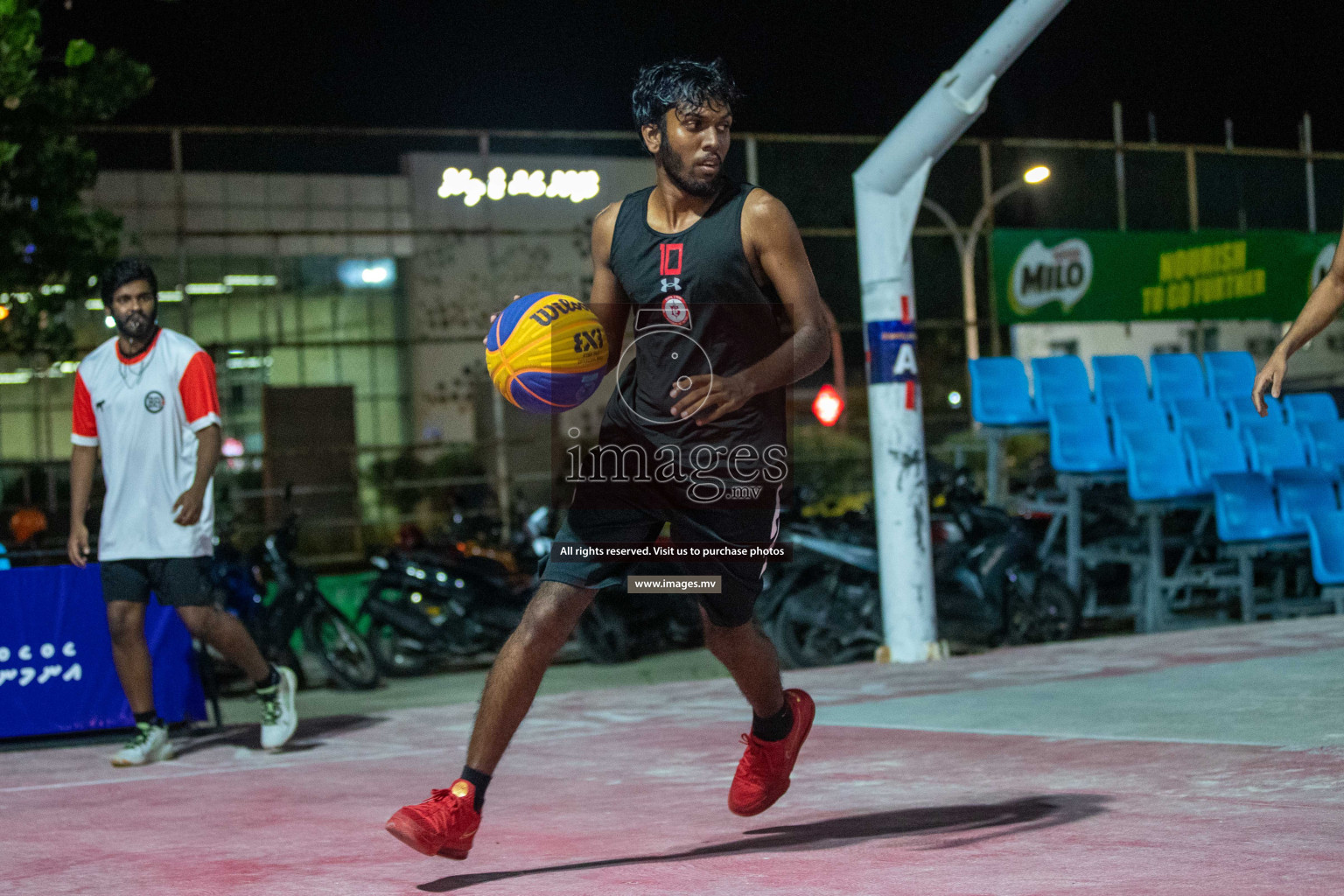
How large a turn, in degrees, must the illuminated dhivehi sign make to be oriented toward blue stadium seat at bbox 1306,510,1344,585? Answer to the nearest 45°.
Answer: approximately 45° to its left

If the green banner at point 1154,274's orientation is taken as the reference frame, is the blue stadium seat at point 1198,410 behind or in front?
in front

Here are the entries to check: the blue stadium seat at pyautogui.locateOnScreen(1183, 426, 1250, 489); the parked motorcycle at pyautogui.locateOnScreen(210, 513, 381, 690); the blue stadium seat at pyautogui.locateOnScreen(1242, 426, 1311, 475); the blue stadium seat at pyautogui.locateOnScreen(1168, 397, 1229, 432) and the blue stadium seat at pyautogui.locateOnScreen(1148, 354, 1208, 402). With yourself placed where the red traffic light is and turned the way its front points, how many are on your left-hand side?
4

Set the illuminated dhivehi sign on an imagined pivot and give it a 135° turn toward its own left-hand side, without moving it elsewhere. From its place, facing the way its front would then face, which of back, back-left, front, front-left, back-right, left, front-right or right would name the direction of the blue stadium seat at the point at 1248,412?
right

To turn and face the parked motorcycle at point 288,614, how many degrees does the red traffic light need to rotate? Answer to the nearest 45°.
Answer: approximately 45° to its right

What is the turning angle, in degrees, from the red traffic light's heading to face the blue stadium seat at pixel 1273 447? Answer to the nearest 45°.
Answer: approximately 90° to its left

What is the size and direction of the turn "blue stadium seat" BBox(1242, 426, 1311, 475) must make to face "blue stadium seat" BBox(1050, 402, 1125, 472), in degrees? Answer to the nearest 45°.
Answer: approximately 90° to its right

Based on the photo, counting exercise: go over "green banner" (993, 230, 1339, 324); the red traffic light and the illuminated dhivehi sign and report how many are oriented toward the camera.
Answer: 3

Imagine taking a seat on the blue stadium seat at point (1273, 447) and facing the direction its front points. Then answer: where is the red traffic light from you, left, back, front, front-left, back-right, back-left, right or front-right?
back-right

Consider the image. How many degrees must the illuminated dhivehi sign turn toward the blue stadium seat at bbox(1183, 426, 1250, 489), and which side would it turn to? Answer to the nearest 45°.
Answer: approximately 45° to its left

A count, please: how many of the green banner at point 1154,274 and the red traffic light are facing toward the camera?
2
